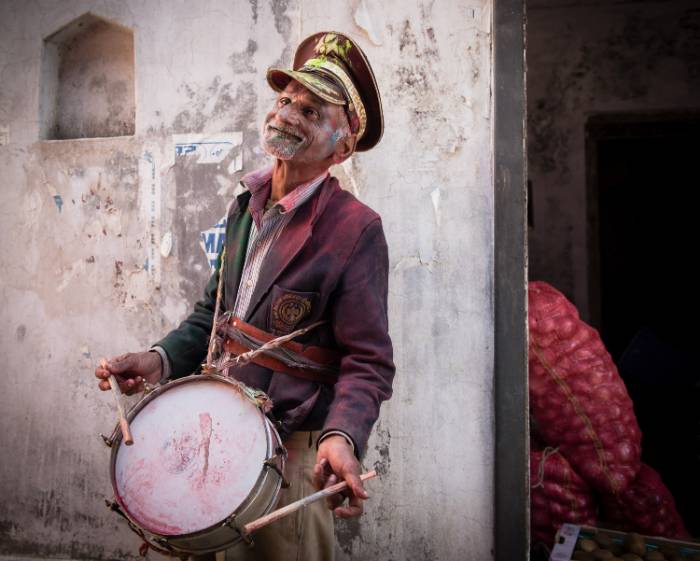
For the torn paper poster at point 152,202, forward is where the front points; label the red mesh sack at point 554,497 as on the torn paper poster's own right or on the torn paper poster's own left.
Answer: on the torn paper poster's own left

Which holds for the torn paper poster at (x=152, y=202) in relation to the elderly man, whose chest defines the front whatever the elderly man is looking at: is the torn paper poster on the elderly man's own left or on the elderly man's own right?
on the elderly man's own right

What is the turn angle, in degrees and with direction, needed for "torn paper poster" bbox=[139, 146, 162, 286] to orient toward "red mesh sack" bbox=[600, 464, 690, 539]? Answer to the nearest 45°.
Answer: approximately 90° to its left

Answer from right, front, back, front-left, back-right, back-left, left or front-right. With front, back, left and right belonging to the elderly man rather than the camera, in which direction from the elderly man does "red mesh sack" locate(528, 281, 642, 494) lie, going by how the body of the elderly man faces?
back

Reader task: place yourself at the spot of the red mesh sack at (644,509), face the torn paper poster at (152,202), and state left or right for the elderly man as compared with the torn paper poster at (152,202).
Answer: left

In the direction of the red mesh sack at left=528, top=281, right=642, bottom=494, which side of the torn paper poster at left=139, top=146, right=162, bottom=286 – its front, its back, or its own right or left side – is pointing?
left

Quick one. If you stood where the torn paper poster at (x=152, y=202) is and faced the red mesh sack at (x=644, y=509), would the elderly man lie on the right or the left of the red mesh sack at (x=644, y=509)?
right

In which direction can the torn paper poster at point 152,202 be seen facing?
toward the camera

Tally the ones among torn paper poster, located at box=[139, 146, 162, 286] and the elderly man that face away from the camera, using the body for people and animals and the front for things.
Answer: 0

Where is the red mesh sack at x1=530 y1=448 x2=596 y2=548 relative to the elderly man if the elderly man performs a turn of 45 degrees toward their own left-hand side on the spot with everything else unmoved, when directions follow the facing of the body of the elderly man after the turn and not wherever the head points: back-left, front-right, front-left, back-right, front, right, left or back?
back-left
